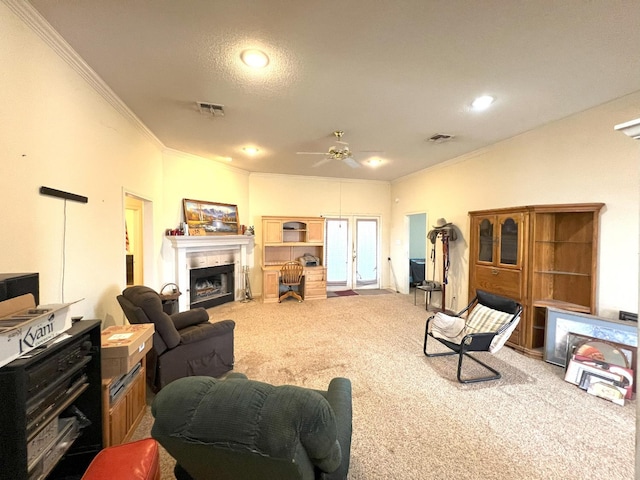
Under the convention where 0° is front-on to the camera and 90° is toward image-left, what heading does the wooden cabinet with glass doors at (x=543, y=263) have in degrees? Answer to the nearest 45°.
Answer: approximately 45°

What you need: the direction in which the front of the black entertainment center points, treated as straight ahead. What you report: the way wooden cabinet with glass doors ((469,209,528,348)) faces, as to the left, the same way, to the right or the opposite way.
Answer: the opposite way

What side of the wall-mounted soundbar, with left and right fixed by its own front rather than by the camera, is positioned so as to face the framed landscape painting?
left

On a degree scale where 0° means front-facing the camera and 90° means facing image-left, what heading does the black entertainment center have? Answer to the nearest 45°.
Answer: approximately 315°

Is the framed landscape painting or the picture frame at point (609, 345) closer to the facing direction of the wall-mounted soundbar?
the picture frame

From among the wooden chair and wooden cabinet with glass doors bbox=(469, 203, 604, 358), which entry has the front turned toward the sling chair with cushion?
the wooden cabinet with glass doors

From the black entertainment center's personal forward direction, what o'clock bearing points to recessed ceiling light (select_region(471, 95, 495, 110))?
The recessed ceiling light is roughly at 11 o'clock from the black entertainment center.
